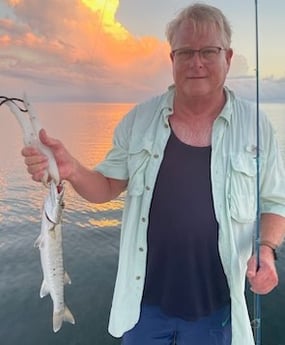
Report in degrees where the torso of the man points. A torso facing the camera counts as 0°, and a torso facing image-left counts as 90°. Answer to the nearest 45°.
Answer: approximately 0°
